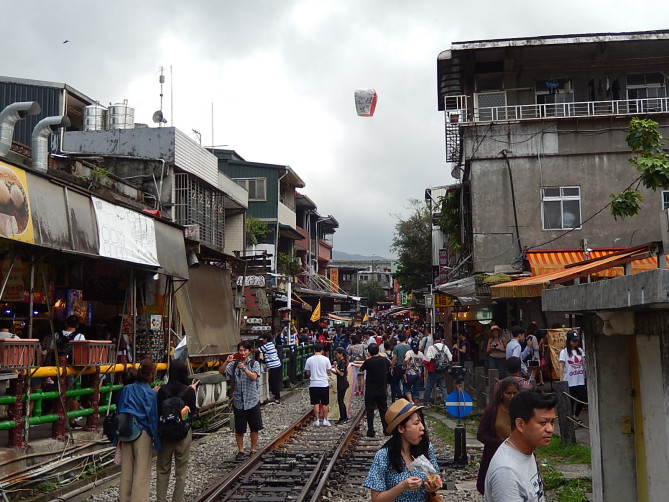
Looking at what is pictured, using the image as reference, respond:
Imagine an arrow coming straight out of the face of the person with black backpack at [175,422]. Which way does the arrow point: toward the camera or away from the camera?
away from the camera

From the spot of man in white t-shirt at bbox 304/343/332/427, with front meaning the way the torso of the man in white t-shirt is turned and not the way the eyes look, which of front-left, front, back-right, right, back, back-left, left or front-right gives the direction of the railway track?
back

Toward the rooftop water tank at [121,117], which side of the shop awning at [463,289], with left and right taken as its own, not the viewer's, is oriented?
front

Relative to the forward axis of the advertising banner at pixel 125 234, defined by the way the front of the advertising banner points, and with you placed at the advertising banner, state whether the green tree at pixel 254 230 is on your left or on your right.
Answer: on your left

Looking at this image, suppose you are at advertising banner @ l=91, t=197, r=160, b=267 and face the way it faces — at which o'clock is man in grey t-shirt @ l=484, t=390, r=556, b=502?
The man in grey t-shirt is roughly at 1 o'clock from the advertising banner.

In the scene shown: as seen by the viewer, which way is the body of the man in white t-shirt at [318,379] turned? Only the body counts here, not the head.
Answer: away from the camera

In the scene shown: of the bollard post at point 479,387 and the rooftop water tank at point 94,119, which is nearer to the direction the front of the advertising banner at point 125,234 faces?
the bollard post

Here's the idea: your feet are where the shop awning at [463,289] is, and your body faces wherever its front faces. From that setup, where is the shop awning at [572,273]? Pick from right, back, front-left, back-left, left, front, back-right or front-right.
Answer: left

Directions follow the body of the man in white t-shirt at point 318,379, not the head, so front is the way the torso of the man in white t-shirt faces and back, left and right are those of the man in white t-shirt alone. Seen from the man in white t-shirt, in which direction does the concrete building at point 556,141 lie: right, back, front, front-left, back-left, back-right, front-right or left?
front-right

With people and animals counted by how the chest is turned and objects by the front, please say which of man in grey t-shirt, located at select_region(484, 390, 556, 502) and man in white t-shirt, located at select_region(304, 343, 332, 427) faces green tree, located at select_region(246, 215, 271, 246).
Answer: man in white t-shirt, located at select_region(304, 343, 332, 427)

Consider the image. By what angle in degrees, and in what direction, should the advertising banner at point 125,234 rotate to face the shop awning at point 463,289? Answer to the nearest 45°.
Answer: approximately 90° to its left

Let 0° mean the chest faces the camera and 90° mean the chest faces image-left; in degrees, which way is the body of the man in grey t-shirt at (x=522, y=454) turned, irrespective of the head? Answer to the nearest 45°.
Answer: approximately 315°

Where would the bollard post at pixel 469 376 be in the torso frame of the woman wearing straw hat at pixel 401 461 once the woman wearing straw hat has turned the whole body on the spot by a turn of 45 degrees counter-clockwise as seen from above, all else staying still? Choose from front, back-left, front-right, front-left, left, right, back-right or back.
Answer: left

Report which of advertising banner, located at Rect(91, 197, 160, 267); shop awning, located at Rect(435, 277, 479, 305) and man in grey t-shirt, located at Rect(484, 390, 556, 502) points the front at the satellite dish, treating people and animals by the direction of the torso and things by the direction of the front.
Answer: the shop awning

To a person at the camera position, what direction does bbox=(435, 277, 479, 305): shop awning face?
facing to the left of the viewer
